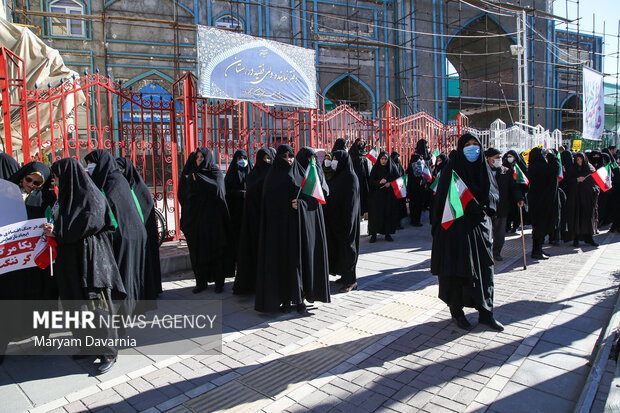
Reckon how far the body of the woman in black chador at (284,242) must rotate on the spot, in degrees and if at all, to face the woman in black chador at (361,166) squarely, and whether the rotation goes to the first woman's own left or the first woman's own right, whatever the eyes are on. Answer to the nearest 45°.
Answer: approximately 135° to the first woman's own left

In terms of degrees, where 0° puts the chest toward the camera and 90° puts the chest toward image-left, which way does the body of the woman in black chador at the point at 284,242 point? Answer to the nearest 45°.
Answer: approximately 315°

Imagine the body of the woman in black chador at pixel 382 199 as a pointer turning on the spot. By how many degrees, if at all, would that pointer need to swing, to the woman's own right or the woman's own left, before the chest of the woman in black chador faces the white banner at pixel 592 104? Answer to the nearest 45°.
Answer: approximately 135° to the woman's own left

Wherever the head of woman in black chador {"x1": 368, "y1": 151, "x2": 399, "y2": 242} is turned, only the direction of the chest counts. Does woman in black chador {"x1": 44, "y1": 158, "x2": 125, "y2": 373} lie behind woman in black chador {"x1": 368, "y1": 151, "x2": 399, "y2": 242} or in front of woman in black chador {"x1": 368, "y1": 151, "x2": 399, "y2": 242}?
in front

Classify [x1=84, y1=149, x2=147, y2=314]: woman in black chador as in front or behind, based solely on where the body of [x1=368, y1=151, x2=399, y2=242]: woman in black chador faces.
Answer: in front

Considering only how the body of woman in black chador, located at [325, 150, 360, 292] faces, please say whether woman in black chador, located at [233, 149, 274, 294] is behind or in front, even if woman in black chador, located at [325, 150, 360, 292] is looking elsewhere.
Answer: in front

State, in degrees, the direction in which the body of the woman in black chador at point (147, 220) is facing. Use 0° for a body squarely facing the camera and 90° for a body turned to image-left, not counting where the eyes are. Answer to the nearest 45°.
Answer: approximately 90°
